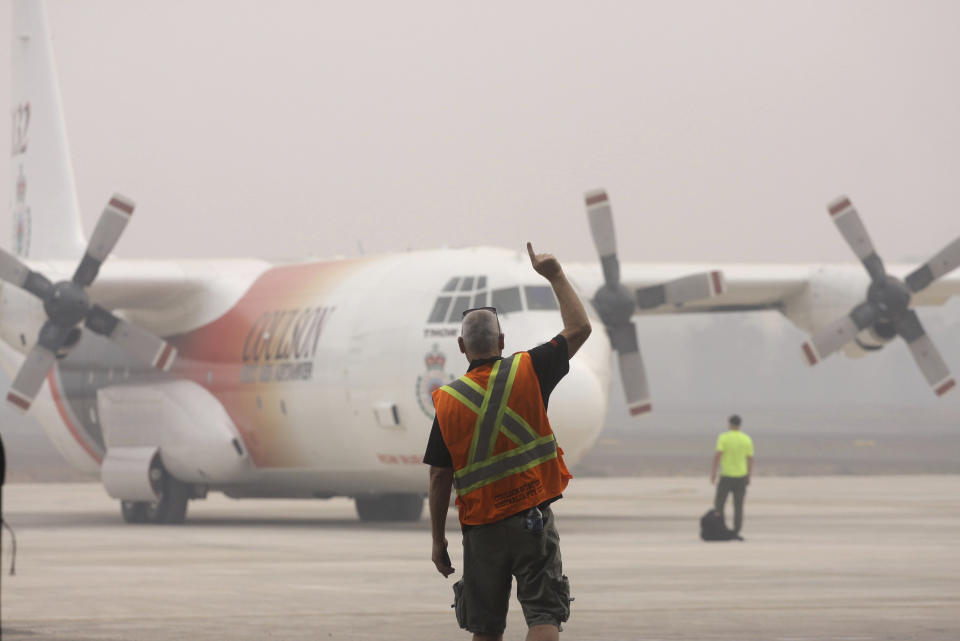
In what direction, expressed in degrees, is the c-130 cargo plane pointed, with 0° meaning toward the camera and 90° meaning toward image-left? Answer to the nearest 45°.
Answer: approximately 315°

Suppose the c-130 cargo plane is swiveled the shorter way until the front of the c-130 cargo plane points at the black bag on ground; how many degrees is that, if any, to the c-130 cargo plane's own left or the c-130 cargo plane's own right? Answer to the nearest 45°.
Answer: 0° — it already faces it
